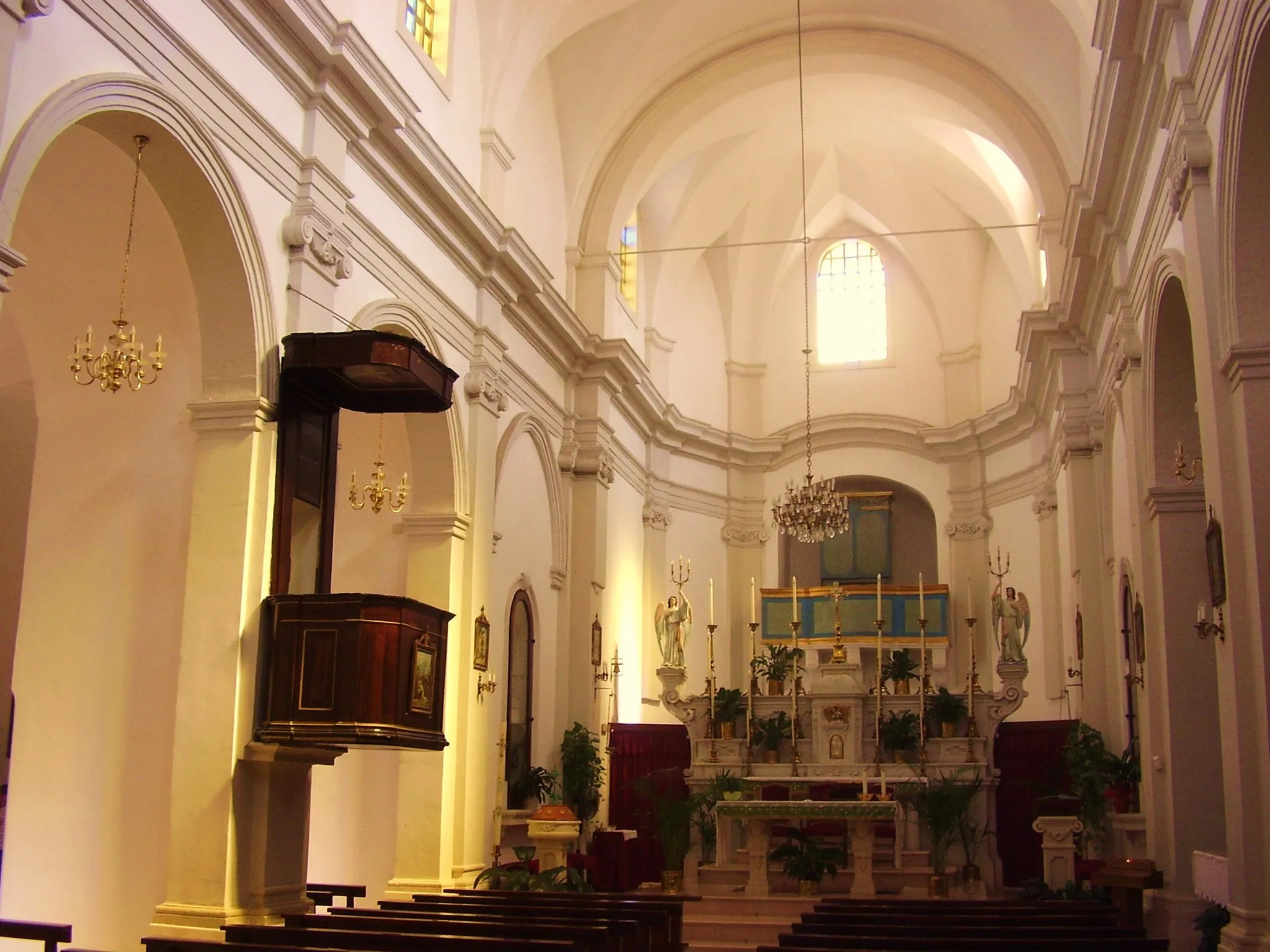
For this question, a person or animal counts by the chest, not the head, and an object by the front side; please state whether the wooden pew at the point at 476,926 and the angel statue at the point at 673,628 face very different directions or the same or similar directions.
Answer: very different directions

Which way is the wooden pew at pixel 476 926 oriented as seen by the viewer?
away from the camera

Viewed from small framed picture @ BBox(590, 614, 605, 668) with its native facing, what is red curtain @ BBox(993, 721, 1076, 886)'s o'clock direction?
The red curtain is roughly at 12 o'clock from the small framed picture.

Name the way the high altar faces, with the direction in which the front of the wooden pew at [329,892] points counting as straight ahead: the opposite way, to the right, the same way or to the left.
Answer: the opposite way

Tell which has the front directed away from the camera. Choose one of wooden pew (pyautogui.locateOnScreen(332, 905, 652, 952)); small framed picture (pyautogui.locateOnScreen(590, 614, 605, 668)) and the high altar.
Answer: the wooden pew

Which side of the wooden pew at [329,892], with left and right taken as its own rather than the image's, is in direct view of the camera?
back

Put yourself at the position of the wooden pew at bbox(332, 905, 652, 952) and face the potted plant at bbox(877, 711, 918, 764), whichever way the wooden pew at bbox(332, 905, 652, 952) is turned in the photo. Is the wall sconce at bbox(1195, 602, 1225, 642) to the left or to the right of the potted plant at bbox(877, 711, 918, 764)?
right

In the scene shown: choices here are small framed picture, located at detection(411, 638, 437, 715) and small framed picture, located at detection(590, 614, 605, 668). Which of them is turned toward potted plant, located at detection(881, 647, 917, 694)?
small framed picture, located at detection(590, 614, 605, 668)

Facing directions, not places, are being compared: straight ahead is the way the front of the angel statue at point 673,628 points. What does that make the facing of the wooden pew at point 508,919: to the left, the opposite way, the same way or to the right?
the opposite way

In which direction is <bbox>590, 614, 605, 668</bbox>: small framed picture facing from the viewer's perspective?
to the viewer's right
